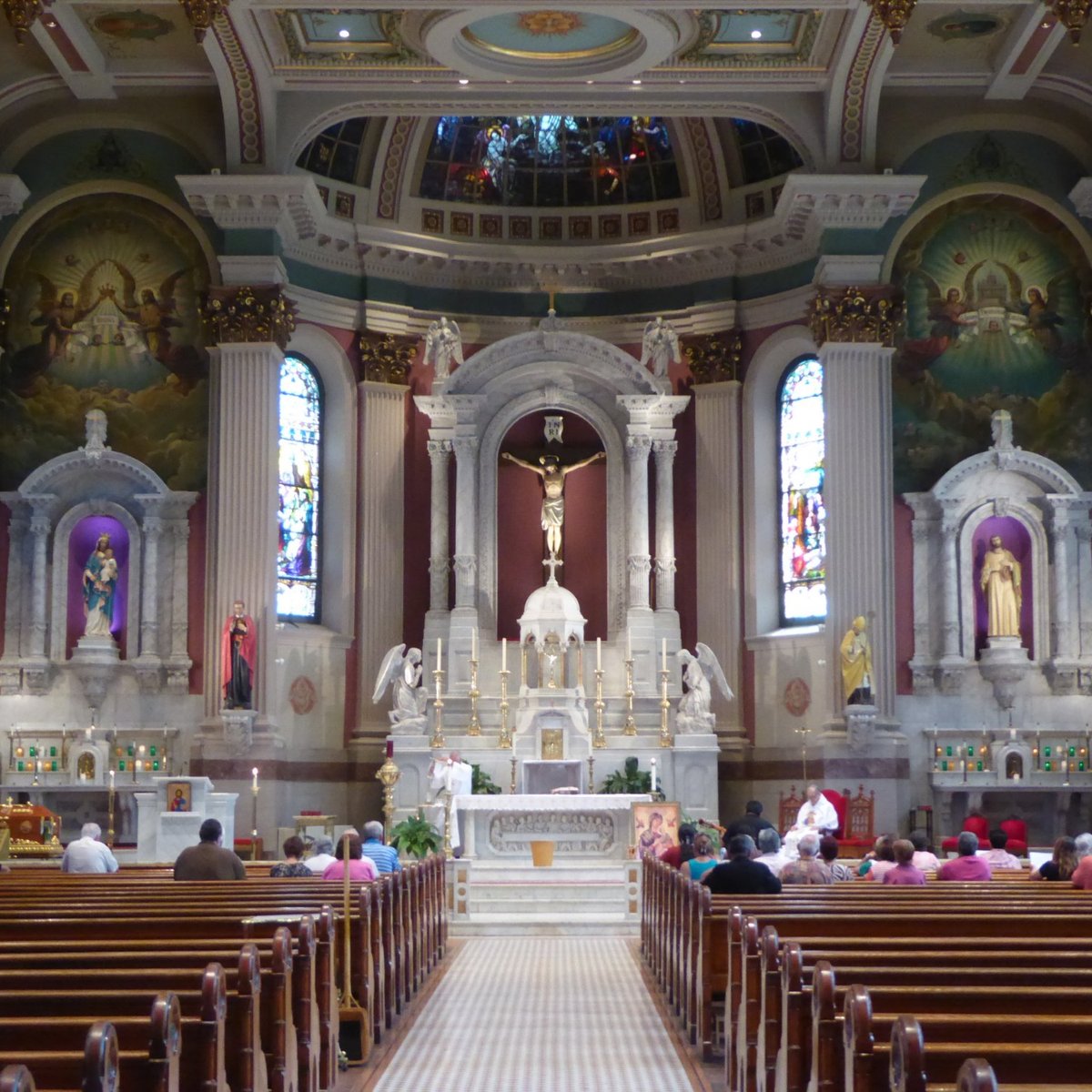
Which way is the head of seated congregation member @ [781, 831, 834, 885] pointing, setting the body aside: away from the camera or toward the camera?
away from the camera

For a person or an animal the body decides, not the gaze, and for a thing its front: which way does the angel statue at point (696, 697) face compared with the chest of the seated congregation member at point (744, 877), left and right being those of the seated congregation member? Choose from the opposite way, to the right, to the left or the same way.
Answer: to the left

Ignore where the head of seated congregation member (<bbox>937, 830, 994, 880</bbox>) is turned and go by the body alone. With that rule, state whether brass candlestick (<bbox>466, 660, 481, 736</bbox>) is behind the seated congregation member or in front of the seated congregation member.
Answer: in front

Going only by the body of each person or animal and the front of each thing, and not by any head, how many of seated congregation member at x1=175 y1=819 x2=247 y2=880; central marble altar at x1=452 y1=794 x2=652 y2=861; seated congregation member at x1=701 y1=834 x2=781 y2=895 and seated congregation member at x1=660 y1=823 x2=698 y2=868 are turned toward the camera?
1

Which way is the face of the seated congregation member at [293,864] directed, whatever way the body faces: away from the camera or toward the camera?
away from the camera

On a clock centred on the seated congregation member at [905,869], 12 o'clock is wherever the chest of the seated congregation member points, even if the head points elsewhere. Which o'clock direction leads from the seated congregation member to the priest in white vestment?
The priest in white vestment is roughly at 11 o'clock from the seated congregation member.

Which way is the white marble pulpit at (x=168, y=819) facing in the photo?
toward the camera

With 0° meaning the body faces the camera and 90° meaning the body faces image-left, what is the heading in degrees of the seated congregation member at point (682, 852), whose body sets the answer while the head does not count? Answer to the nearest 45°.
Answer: approximately 180°

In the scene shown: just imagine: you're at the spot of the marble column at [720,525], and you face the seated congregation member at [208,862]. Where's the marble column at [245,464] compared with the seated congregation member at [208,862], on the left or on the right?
right

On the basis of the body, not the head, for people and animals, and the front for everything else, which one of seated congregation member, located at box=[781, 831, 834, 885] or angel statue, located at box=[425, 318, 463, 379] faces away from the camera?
the seated congregation member

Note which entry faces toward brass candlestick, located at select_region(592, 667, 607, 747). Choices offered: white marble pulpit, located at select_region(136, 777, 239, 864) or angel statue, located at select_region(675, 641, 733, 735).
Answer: the angel statue

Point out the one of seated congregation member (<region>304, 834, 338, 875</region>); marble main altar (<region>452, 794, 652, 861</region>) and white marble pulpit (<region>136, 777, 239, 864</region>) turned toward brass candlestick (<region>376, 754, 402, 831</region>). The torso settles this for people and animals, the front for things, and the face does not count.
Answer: the seated congregation member

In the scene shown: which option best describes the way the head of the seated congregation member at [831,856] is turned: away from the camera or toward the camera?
away from the camera

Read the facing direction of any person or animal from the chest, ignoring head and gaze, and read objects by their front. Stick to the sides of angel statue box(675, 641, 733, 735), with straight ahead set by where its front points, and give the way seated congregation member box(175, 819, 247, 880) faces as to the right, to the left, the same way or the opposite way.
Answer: to the right

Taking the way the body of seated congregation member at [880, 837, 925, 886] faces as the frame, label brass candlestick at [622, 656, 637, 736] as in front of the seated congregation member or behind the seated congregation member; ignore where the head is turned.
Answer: in front
